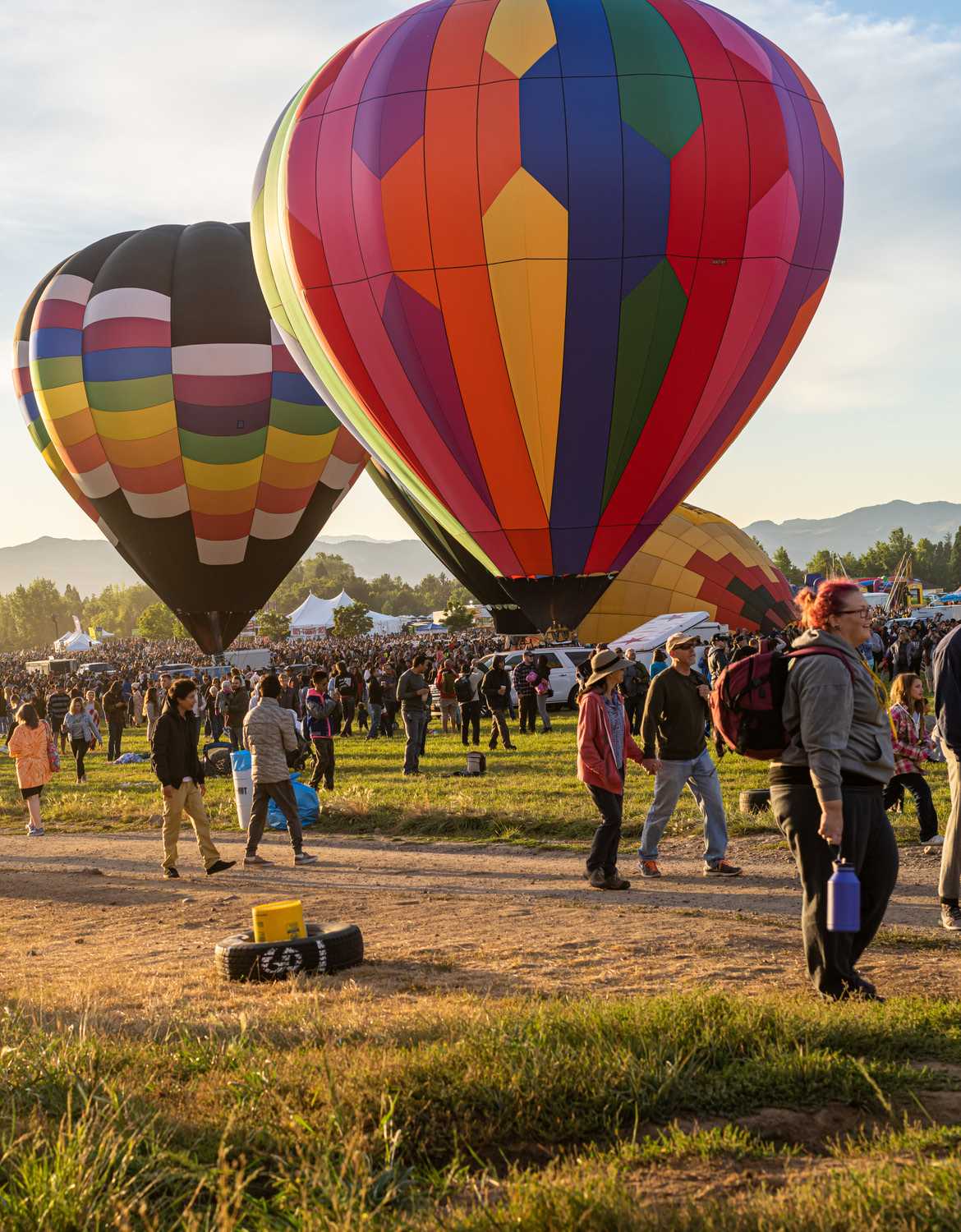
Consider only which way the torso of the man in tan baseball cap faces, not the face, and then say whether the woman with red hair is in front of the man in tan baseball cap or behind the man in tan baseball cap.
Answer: in front

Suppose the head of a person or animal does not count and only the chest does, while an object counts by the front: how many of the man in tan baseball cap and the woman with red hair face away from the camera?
0

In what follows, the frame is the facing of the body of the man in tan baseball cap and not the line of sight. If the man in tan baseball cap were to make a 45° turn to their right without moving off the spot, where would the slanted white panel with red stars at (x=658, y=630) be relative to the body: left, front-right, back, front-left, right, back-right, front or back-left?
back

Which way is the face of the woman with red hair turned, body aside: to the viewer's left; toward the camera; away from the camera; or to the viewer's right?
to the viewer's right

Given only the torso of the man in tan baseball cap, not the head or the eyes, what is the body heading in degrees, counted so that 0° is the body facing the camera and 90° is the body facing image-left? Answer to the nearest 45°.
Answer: approximately 315°

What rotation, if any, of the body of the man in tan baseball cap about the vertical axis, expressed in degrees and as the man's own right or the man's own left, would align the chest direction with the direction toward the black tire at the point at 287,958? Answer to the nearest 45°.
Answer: approximately 90° to the man's own right

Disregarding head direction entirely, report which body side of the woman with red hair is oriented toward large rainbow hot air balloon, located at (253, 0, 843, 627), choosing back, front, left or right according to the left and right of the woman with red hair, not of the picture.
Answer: left

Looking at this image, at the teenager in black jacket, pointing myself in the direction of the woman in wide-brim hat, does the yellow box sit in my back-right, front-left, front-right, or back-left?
front-right

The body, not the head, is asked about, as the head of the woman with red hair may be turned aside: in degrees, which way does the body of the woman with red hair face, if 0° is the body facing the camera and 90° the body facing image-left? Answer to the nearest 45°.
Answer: approximately 270°

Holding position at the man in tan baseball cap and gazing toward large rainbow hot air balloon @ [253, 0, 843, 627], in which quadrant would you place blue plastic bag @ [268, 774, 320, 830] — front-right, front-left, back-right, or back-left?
front-left

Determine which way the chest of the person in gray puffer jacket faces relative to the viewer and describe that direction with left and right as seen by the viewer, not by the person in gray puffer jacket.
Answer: facing away from the viewer and to the right of the viewer
